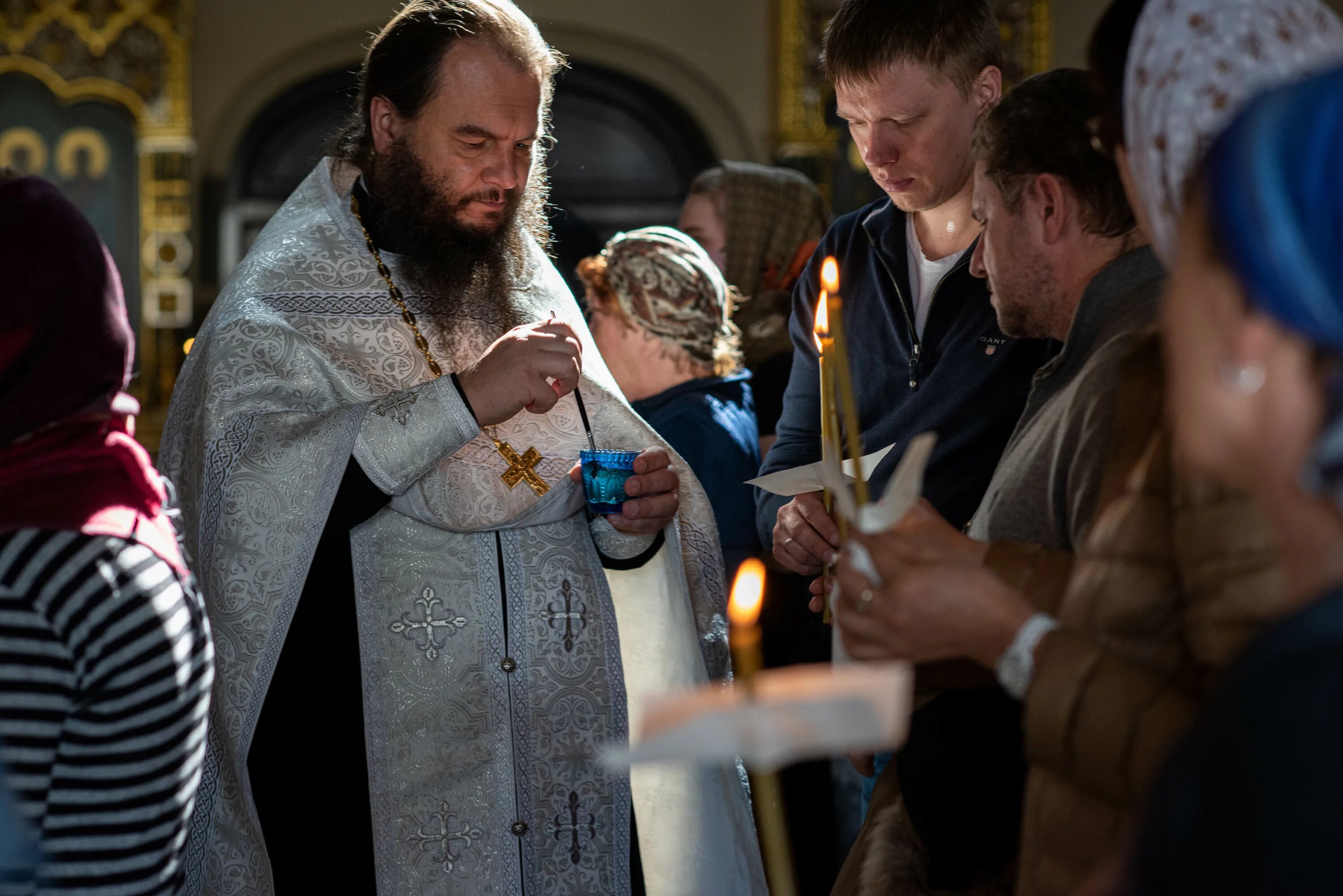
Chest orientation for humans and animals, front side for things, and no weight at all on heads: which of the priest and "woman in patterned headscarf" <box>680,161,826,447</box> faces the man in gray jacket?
the priest

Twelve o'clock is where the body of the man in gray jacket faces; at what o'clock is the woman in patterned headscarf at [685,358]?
The woman in patterned headscarf is roughly at 2 o'clock from the man in gray jacket.

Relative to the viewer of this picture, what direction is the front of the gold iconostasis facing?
facing the viewer

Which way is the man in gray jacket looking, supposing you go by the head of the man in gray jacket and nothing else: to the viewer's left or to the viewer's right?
to the viewer's left

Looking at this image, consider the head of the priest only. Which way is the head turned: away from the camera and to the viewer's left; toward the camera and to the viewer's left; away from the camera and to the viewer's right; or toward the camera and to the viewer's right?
toward the camera and to the viewer's right

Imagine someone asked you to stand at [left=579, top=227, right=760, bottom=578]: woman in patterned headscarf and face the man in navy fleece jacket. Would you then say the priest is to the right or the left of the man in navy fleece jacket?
right

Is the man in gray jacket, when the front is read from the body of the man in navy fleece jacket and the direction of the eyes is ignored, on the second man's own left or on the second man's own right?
on the second man's own left

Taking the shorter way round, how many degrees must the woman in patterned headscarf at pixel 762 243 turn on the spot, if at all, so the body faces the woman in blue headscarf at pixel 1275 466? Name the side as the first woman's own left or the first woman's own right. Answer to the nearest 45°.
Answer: approximately 90° to the first woman's own left

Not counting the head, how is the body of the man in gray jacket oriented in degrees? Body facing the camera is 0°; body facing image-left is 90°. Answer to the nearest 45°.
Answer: approximately 90°

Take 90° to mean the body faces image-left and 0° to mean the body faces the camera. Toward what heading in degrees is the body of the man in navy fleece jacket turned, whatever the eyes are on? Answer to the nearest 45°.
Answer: approximately 45°

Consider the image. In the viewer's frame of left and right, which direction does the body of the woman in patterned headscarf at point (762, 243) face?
facing to the left of the viewer

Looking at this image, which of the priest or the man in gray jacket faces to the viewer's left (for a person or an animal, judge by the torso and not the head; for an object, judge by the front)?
the man in gray jacket

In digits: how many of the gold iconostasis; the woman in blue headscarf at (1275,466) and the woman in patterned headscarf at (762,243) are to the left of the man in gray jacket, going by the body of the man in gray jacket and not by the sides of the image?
1

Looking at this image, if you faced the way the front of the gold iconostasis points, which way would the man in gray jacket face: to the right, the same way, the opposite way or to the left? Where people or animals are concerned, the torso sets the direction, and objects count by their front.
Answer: to the right
